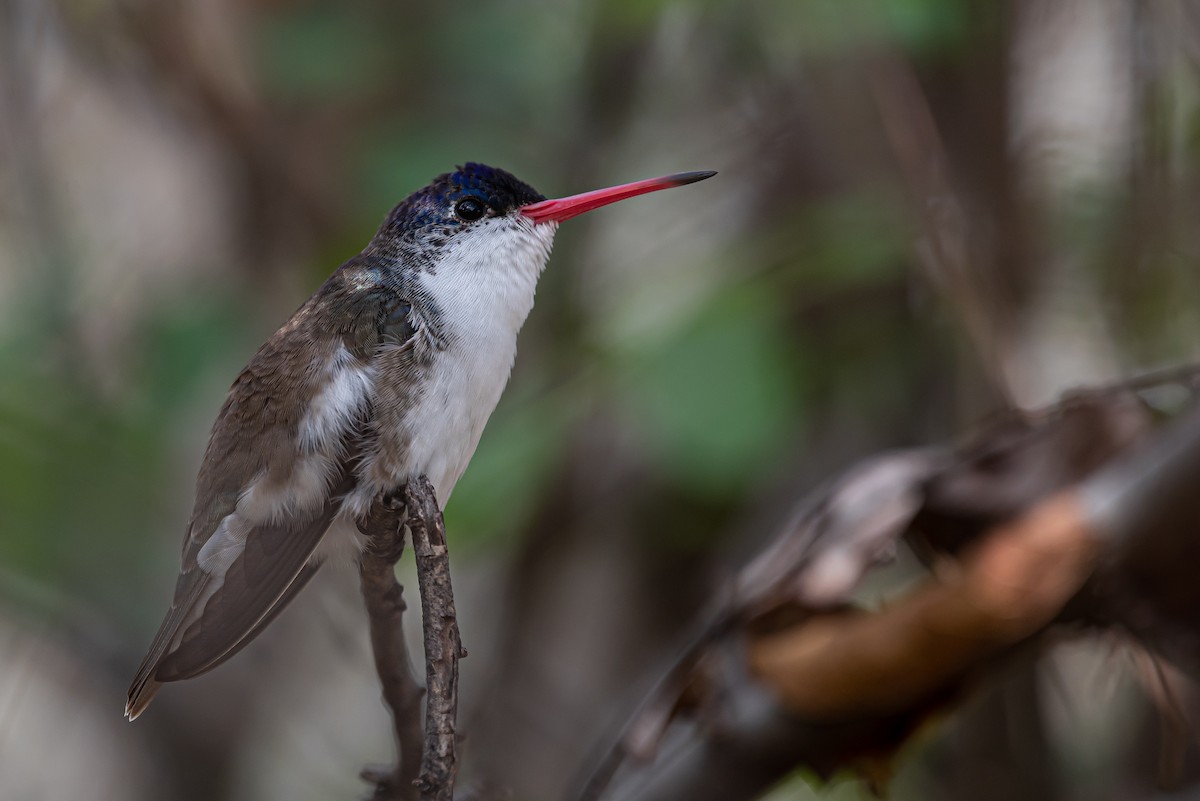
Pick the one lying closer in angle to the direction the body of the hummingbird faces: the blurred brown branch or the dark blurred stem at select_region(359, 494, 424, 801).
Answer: the blurred brown branch

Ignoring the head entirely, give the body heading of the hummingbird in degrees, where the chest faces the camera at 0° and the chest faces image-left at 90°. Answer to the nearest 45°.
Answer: approximately 270°
